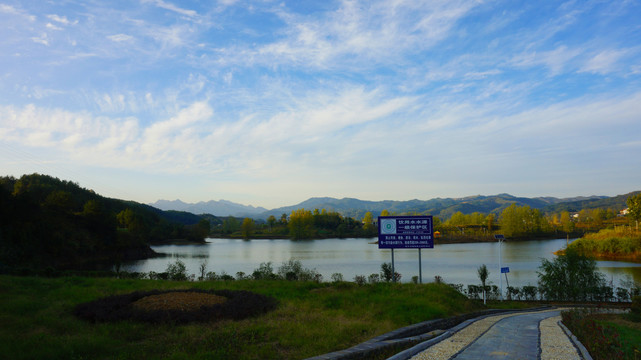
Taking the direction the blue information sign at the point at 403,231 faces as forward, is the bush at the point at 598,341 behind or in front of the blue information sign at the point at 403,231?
in front

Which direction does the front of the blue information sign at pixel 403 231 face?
toward the camera
